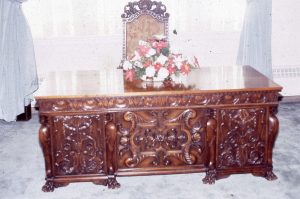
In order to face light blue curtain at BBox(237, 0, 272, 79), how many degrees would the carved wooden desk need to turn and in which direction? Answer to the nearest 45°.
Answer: approximately 135° to its left

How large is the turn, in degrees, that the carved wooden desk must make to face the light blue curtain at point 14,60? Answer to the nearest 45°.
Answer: approximately 135° to its right
